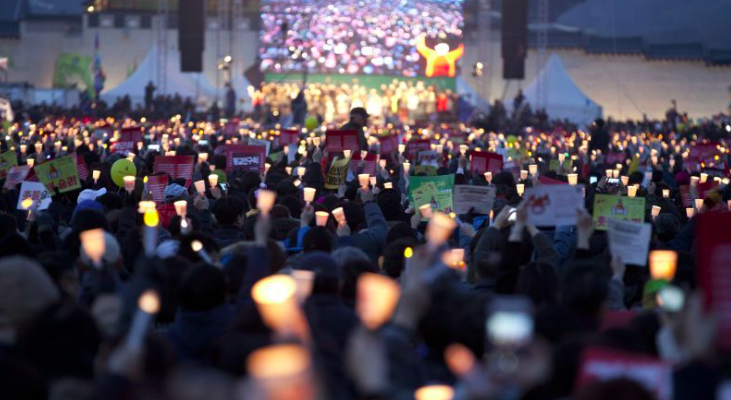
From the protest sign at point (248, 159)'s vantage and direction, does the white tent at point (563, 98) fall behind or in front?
behind

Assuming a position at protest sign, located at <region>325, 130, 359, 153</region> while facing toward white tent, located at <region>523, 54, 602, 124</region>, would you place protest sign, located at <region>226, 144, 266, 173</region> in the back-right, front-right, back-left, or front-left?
back-left

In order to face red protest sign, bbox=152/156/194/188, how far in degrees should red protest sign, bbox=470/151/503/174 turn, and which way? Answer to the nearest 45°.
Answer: approximately 45° to its right

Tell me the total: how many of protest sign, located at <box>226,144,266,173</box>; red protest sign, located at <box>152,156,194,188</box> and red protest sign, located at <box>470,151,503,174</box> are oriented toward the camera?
3

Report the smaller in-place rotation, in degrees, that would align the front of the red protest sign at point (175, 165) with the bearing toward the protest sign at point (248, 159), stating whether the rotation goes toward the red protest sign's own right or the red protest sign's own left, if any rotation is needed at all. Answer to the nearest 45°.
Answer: approximately 135° to the red protest sign's own left

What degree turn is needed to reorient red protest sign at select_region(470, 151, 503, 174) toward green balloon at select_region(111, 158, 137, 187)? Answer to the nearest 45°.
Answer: approximately 45° to its right

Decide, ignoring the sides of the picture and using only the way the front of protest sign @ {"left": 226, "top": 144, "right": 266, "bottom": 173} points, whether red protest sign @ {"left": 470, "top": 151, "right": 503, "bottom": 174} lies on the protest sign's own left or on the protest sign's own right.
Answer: on the protest sign's own left

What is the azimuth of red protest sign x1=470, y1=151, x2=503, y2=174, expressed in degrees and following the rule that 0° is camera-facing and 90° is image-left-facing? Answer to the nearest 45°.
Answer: approximately 0°

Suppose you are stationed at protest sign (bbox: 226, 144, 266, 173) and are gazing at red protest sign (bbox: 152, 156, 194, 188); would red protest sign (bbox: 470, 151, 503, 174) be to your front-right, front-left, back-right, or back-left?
back-left

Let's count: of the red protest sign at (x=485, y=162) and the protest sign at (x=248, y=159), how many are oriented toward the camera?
2

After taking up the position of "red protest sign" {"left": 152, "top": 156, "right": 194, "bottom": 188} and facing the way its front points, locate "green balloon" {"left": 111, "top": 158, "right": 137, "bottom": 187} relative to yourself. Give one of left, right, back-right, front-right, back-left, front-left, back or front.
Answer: front-right
